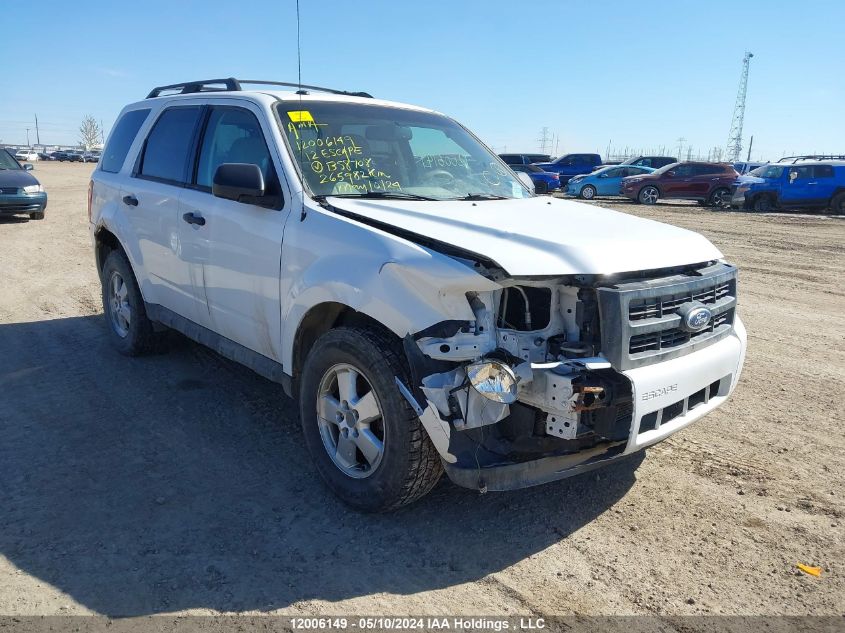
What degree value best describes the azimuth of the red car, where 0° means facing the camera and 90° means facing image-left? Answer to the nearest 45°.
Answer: approximately 90°

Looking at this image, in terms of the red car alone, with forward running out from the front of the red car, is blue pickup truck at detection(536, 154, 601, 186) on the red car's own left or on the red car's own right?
on the red car's own right

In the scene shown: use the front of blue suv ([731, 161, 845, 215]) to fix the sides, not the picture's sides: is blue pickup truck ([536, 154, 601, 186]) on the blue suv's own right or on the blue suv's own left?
on the blue suv's own right

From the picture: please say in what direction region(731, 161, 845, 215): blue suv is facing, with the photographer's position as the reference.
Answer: facing to the left of the viewer

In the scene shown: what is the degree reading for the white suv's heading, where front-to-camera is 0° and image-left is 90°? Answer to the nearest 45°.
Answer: approximately 315°

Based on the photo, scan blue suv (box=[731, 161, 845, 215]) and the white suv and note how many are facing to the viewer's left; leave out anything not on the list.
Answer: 1

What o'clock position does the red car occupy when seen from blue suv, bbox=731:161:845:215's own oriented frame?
The red car is roughly at 1 o'clock from the blue suv.

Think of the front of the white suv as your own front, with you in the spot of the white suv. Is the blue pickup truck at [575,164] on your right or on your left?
on your left

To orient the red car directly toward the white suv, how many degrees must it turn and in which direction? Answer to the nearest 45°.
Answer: approximately 90° to its left

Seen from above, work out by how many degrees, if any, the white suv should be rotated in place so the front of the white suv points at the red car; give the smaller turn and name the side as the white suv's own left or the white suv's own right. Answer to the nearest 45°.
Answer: approximately 90° to the white suv's own left

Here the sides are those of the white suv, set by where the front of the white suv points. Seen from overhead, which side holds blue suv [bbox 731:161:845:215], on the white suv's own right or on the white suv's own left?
on the white suv's own left

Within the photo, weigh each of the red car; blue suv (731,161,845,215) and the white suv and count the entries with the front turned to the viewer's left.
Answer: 2

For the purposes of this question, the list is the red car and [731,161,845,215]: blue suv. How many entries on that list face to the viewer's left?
2
